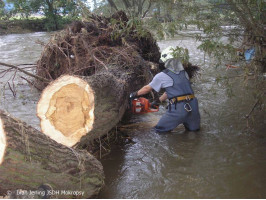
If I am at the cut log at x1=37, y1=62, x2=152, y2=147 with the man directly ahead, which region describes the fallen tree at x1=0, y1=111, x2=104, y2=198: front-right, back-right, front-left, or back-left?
back-right

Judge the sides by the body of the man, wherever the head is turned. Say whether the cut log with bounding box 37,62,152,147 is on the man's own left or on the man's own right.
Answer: on the man's own left

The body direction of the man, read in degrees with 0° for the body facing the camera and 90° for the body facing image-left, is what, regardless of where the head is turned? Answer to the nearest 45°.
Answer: approximately 135°

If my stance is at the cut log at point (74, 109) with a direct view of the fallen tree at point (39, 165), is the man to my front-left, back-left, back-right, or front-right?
back-left

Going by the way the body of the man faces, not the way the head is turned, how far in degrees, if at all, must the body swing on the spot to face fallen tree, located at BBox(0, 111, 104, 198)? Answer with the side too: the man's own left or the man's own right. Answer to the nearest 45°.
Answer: approximately 90° to the man's own left
